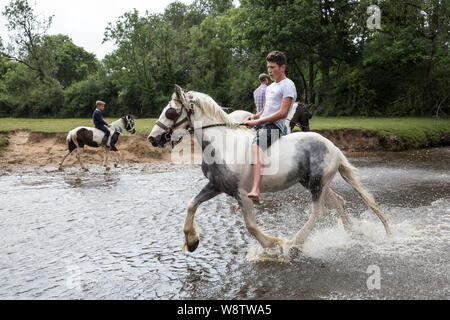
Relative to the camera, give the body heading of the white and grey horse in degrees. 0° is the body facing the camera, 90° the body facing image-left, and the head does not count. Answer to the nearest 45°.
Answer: approximately 90°

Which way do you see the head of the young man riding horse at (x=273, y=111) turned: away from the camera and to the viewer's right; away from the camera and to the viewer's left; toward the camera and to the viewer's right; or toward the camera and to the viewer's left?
toward the camera and to the viewer's left

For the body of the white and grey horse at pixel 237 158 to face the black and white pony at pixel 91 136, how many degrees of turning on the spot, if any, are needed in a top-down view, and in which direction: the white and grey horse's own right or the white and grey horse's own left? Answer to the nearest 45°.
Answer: approximately 45° to the white and grey horse's own right
